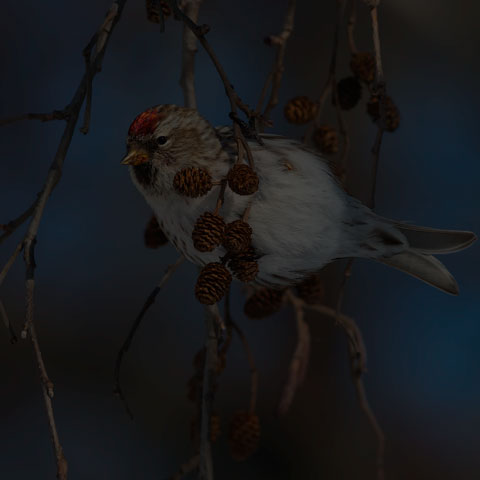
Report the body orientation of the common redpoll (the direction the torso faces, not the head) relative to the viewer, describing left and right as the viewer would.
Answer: facing to the left of the viewer
